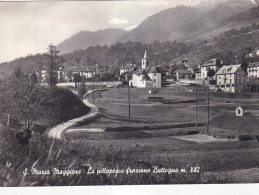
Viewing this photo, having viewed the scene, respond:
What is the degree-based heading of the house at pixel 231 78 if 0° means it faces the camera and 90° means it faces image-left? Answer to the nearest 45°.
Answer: approximately 45°

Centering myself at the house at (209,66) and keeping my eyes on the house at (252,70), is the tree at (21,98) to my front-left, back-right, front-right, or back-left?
back-right

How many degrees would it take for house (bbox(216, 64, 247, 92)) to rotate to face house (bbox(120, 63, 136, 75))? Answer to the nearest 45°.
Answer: approximately 45° to its right
